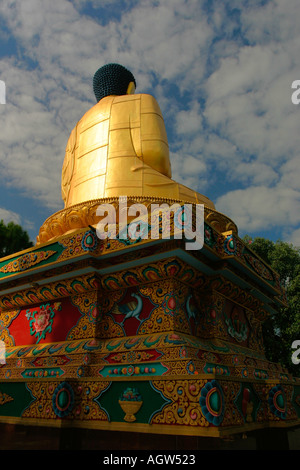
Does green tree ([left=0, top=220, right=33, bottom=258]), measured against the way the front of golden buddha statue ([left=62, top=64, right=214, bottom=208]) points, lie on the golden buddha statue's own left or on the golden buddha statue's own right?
on the golden buddha statue's own left

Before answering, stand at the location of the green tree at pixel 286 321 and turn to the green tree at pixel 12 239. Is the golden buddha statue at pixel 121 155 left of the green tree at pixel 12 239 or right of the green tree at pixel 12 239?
left

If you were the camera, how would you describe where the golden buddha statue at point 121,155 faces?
facing away from the viewer and to the right of the viewer
